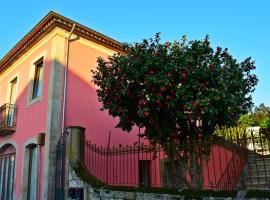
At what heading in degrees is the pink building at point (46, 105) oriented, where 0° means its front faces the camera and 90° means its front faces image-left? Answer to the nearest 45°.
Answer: approximately 45°

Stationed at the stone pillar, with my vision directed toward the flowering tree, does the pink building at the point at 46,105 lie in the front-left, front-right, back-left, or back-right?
back-left

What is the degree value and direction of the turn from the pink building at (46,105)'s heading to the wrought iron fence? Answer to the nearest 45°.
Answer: approximately 90° to its left

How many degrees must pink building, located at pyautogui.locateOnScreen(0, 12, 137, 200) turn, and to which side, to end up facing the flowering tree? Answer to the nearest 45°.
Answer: approximately 90° to its left

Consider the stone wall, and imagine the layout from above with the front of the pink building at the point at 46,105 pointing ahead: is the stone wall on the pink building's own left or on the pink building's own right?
on the pink building's own left
